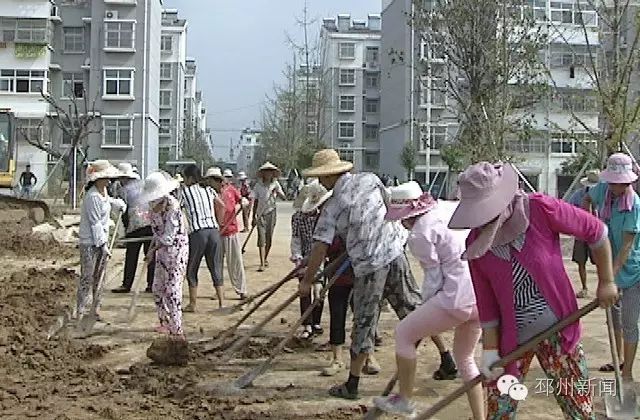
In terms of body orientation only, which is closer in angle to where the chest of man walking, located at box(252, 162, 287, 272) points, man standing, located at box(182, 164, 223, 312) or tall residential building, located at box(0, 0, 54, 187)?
the man standing

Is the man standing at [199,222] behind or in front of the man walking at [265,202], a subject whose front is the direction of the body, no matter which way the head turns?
in front

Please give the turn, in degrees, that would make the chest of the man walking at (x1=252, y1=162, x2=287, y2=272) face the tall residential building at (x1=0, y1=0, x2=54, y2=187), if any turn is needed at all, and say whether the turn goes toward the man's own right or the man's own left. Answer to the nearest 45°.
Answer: approximately 180°

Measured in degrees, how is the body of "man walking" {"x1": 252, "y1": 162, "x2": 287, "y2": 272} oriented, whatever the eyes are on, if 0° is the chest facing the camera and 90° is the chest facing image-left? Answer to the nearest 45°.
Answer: approximately 0°
